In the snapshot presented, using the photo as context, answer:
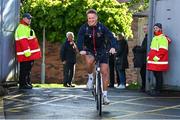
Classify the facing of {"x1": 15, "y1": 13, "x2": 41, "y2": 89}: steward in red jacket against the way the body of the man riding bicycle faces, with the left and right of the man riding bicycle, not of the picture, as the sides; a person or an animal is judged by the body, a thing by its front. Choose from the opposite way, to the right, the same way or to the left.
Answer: to the left

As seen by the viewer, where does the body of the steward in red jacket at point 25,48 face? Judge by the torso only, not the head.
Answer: to the viewer's right

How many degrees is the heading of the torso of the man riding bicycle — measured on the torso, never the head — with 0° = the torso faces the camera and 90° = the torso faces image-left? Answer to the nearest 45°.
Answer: approximately 0°

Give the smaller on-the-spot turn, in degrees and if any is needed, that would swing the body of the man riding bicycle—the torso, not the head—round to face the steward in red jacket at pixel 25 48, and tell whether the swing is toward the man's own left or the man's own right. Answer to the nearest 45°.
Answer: approximately 135° to the man's own right

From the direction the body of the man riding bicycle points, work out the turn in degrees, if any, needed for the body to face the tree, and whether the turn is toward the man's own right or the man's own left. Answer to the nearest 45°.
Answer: approximately 180°

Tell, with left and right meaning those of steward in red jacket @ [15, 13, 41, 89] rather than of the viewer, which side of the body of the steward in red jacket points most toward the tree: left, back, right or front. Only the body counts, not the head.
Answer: left

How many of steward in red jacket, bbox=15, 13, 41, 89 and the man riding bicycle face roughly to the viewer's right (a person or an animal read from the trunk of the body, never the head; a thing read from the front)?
1
